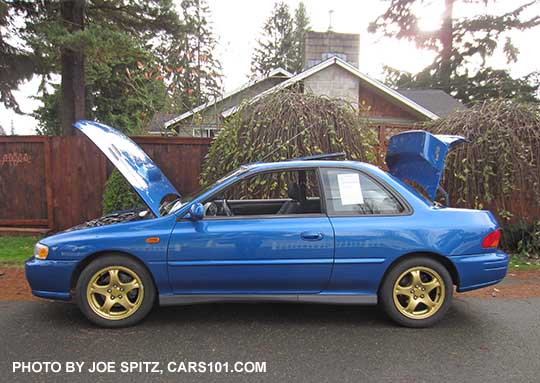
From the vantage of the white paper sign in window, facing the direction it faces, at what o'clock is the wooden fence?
The wooden fence is roughly at 4 o'clock from the white paper sign in window.

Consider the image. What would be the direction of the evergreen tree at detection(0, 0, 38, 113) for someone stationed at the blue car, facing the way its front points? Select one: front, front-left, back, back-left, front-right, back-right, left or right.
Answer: front-right

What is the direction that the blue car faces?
to the viewer's left

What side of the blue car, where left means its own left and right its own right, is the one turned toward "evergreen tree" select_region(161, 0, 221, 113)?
right

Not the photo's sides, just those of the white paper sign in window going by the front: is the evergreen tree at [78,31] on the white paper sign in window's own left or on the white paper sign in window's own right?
on the white paper sign in window's own right

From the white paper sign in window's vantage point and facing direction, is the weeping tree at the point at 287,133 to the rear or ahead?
to the rear

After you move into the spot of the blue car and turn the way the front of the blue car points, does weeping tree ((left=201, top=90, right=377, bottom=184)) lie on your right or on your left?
on your right

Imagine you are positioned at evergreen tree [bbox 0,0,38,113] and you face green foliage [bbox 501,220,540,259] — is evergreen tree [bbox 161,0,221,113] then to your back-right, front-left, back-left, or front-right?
front-left

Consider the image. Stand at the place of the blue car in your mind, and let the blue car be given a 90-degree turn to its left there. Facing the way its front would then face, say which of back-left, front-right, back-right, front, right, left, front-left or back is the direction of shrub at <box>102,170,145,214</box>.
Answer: back-right

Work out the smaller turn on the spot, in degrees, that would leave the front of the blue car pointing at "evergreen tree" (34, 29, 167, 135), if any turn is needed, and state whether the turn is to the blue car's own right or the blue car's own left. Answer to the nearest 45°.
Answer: approximately 45° to the blue car's own right

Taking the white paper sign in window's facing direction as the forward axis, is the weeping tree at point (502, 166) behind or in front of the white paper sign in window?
behind

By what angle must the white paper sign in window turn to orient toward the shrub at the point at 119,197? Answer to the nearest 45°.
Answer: approximately 135° to its right

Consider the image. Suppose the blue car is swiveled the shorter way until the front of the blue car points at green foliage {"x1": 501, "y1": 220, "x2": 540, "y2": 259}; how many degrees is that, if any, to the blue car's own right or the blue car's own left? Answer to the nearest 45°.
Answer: approximately 135° to the blue car's own right

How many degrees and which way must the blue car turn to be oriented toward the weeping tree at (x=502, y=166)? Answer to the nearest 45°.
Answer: approximately 135° to its right

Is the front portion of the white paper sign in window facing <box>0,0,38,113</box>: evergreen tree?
no

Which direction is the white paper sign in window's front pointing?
toward the camera
